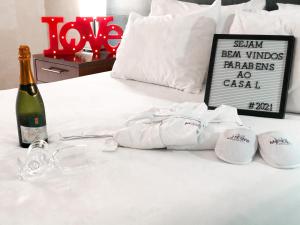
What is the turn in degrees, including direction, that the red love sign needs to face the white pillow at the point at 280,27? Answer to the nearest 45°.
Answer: approximately 45° to its left

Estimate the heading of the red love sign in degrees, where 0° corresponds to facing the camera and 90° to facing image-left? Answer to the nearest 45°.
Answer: approximately 0°
